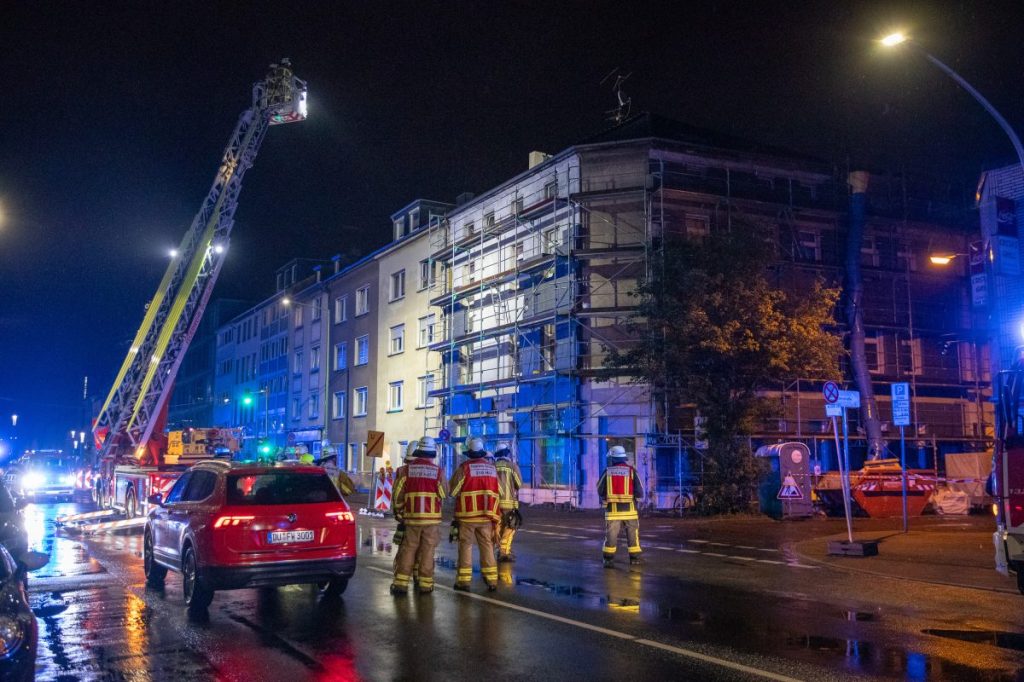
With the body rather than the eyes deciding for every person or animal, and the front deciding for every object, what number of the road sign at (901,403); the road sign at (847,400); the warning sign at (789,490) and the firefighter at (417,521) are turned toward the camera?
3

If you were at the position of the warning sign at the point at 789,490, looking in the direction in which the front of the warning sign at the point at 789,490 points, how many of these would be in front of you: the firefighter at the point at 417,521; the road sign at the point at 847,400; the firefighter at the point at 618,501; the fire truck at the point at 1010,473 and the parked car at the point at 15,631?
5

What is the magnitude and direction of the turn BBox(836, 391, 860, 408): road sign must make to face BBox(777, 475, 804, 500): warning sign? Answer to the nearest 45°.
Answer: approximately 180°

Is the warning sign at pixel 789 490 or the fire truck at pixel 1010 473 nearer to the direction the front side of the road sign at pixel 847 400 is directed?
the fire truck

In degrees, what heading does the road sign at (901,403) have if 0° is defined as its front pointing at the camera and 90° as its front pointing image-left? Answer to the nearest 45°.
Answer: approximately 0°

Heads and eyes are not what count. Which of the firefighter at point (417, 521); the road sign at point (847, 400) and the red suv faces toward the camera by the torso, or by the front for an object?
the road sign

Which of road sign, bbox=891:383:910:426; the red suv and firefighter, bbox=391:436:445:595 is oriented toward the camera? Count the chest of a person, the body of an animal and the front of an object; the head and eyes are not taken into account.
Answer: the road sign

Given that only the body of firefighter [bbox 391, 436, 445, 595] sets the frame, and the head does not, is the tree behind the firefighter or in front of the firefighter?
in front

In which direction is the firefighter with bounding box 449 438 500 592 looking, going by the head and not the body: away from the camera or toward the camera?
away from the camera

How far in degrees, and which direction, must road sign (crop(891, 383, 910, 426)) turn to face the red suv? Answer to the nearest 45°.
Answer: approximately 45° to its right

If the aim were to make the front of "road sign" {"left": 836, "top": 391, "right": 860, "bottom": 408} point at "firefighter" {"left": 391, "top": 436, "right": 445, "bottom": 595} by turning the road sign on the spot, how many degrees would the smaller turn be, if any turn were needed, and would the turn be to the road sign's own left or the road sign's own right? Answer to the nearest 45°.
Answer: approximately 45° to the road sign's own right

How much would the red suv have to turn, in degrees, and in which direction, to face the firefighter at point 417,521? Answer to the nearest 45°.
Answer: approximately 135° to its right

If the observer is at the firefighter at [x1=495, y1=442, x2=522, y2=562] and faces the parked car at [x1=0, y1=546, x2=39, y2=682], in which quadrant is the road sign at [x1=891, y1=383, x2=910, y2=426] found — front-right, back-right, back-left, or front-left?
back-left

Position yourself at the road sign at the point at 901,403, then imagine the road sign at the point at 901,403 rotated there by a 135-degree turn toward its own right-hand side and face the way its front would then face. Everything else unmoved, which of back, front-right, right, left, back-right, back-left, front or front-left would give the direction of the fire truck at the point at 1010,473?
back-left

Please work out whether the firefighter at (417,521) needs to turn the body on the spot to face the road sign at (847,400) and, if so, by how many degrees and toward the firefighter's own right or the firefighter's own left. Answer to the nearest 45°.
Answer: approximately 45° to the firefighter's own right

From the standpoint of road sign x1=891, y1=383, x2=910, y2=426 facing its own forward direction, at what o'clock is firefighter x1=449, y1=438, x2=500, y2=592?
The firefighter is roughly at 1 o'clock from the road sign.

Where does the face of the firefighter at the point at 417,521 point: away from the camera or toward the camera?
away from the camera
